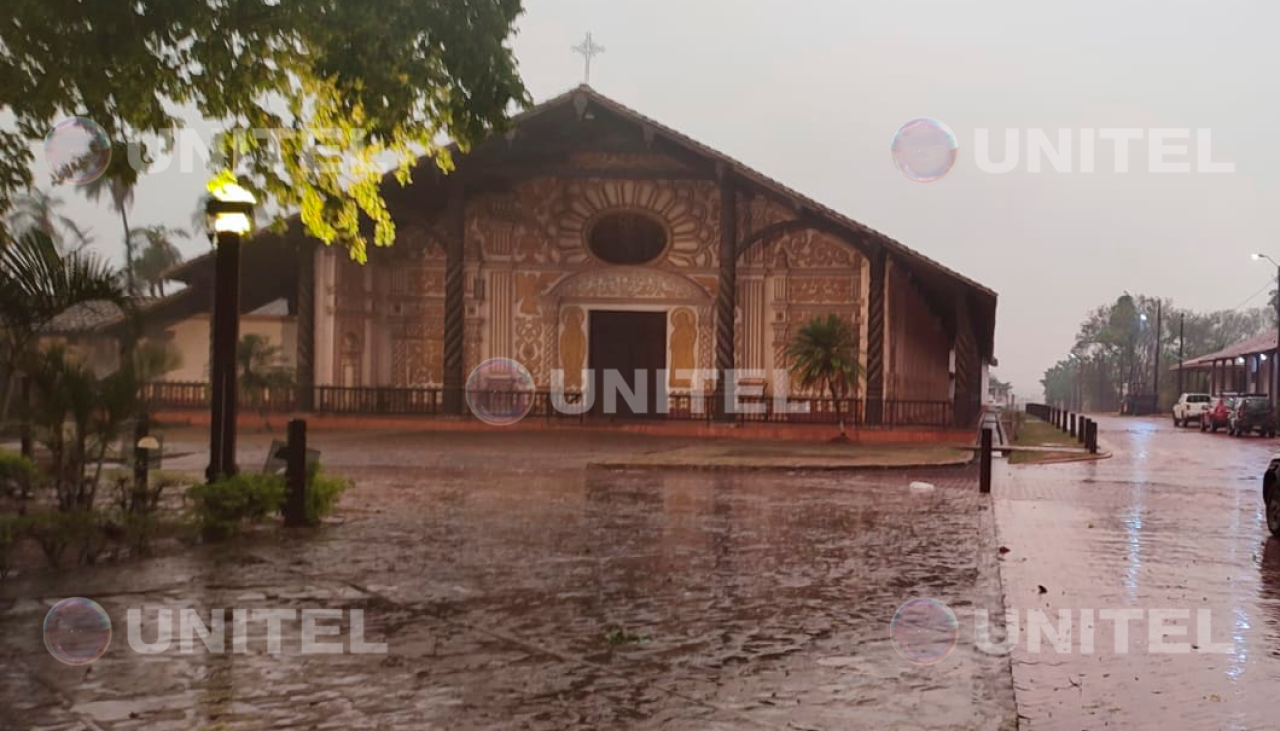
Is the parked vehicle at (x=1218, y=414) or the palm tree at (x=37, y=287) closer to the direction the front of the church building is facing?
the palm tree

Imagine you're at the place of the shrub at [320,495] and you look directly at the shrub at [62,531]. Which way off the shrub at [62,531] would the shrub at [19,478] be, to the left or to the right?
right

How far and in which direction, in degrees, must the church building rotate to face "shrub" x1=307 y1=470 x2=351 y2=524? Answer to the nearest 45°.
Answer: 0° — it already faces it

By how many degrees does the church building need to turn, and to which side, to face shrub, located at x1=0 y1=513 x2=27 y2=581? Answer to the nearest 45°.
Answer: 0° — it already faces it

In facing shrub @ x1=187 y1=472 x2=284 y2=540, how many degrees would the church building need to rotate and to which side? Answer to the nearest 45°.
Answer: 0° — it already faces it

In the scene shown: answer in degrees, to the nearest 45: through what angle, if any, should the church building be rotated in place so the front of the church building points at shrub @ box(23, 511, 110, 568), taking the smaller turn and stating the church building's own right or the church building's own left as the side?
0° — it already faces it

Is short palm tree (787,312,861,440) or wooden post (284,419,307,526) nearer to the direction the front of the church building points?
the wooden post

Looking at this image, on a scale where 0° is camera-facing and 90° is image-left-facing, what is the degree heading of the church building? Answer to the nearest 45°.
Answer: approximately 0°

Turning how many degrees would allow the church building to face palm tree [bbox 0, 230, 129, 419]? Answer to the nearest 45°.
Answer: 0° — it already faces it

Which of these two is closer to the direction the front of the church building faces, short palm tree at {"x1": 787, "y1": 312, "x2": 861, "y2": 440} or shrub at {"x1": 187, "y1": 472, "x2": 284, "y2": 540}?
the shrub

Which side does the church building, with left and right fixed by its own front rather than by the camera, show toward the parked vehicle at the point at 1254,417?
left

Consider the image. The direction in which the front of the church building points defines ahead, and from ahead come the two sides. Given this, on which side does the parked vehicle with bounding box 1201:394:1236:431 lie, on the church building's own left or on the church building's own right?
on the church building's own left

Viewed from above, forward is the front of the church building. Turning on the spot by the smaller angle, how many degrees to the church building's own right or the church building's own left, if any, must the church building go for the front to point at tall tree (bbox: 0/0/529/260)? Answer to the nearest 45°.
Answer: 0° — it already faces it

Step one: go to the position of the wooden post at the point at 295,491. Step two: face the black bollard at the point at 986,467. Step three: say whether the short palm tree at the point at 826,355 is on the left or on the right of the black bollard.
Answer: left
